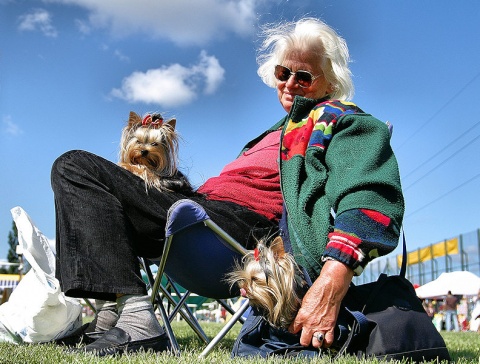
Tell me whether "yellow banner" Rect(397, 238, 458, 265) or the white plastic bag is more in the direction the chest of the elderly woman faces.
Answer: the white plastic bag

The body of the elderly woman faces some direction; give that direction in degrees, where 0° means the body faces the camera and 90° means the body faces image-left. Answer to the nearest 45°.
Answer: approximately 90°

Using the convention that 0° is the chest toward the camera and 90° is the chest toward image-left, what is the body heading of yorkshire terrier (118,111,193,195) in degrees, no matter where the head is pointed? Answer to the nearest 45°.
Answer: approximately 45°

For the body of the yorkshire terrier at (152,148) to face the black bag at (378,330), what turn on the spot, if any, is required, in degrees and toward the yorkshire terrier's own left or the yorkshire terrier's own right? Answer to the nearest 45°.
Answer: approximately 90° to the yorkshire terrier's own left
